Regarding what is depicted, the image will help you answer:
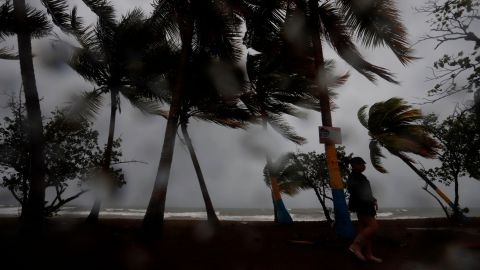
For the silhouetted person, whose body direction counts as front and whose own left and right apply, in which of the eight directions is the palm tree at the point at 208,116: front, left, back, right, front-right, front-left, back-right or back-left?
back-left

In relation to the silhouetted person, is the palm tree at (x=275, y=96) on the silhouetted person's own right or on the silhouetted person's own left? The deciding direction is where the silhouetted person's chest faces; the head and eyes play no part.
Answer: on the silhouetted person's own left

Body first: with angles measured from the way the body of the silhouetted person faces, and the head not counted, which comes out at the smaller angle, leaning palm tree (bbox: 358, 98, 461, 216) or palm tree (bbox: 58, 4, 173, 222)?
the leaning palm tree

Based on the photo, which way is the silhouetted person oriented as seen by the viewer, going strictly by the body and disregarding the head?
to the viewer's right

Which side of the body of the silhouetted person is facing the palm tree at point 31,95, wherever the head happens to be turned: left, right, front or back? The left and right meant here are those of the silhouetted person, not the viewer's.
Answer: back

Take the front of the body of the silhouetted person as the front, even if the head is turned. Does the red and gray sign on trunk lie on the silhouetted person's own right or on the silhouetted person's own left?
on the silhouetted person's own left
